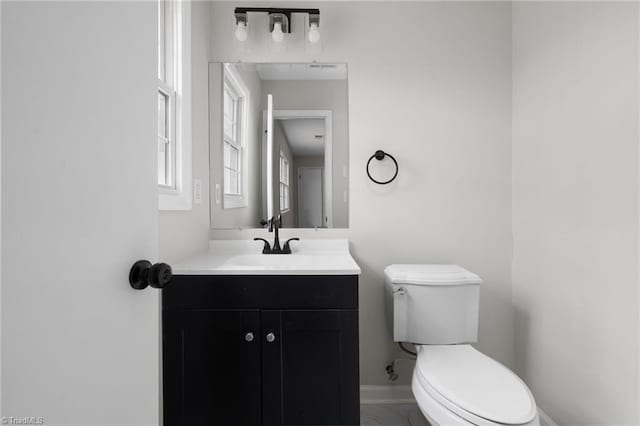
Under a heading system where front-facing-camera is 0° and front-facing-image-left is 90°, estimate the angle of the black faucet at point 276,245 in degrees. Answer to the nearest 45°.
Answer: approximately 0°

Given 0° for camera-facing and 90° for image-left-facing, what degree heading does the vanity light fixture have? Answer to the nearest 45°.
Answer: approximately 0°

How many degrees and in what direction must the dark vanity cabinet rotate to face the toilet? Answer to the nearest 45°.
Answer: approximately 90° to its left
